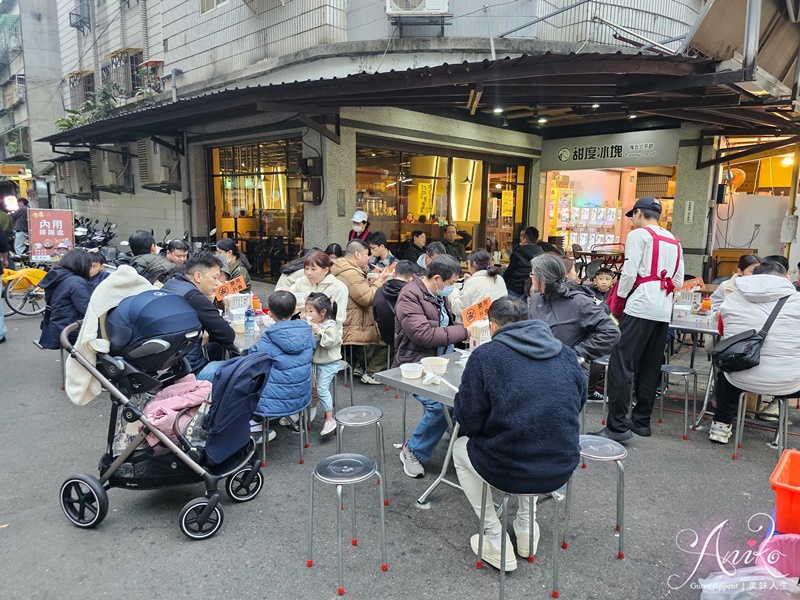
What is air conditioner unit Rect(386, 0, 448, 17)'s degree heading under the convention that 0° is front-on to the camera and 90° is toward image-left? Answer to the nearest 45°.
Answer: approximately 0°

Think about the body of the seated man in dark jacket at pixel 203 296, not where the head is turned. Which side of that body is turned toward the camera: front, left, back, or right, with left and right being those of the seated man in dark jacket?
right

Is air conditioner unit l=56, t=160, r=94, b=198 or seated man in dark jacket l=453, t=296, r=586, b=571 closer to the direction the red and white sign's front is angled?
the seated man in dark jacket

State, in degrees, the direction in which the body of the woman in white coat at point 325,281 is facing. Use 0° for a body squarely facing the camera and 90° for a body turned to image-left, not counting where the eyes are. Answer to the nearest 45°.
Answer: approximately 45°

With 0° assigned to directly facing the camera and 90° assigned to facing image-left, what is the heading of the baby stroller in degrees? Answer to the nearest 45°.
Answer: approximately 315°

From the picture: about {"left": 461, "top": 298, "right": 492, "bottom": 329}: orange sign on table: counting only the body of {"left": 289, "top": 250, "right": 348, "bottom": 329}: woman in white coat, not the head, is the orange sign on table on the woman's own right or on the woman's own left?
on the woman's own left

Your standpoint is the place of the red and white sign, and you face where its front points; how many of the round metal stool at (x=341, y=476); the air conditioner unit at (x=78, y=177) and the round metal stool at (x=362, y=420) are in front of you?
2

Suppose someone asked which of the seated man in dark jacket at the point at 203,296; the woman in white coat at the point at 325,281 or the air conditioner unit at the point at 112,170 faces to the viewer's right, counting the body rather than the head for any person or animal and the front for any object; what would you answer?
the seated man in dark jacket
